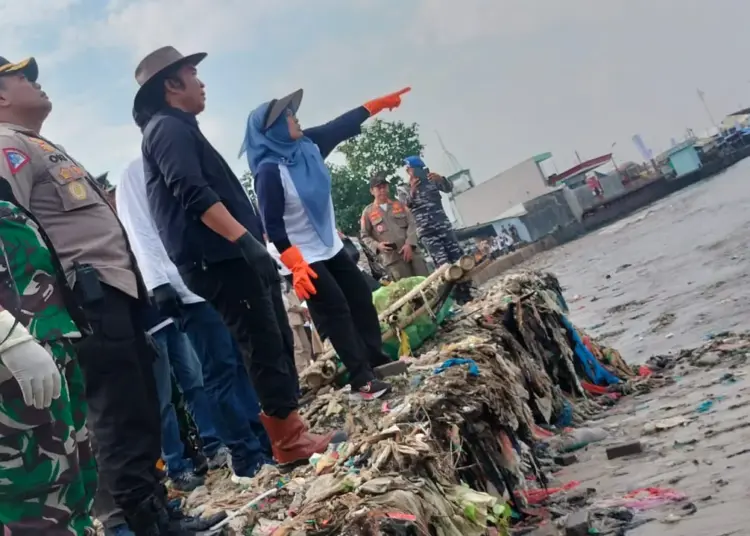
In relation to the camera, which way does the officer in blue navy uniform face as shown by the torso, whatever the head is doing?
toward the camera

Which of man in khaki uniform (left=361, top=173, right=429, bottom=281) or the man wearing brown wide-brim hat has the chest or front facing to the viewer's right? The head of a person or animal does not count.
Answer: the man wearing brown wide-brim hat

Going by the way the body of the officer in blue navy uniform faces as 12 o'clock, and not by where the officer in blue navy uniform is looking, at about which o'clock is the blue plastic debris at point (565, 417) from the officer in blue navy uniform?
The blue plastic debris is roughly at 12 o'clock from the officer in blue navy uniform.

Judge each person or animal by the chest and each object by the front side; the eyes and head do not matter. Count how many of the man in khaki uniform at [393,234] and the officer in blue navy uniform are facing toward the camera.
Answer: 2

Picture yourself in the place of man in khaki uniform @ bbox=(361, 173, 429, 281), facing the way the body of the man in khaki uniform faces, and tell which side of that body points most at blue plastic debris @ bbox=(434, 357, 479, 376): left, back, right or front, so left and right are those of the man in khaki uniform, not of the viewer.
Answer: front

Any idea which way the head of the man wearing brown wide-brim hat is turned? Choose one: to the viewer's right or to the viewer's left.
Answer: to the viewer's right

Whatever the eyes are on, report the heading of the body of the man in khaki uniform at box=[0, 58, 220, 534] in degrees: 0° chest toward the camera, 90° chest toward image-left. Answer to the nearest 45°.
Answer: approximately 315°

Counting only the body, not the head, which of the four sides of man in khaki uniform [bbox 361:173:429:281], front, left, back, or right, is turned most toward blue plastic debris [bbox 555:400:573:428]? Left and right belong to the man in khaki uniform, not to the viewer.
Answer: front

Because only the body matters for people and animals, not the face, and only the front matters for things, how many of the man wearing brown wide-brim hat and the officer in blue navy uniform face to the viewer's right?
1

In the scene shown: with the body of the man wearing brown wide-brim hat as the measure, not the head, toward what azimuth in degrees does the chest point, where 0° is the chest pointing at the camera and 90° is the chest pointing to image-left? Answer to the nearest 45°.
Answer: approximately 270°

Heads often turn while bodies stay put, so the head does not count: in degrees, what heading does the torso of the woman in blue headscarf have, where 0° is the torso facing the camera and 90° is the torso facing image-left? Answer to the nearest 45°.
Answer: approximately 315°

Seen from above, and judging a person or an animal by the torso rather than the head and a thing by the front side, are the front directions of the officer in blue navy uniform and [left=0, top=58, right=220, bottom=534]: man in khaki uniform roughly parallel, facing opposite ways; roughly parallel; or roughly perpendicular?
roughly perpendicular

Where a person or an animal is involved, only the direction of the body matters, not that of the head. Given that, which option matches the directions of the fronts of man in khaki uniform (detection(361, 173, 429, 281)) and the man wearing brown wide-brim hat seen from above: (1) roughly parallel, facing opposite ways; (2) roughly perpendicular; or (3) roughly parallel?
roughly perpendicular

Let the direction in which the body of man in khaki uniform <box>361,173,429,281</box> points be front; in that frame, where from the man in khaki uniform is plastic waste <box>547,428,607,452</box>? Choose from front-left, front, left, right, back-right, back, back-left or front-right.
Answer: front

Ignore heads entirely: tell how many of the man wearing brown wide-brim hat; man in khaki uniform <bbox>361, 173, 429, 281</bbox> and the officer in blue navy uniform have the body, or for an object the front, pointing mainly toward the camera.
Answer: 2
